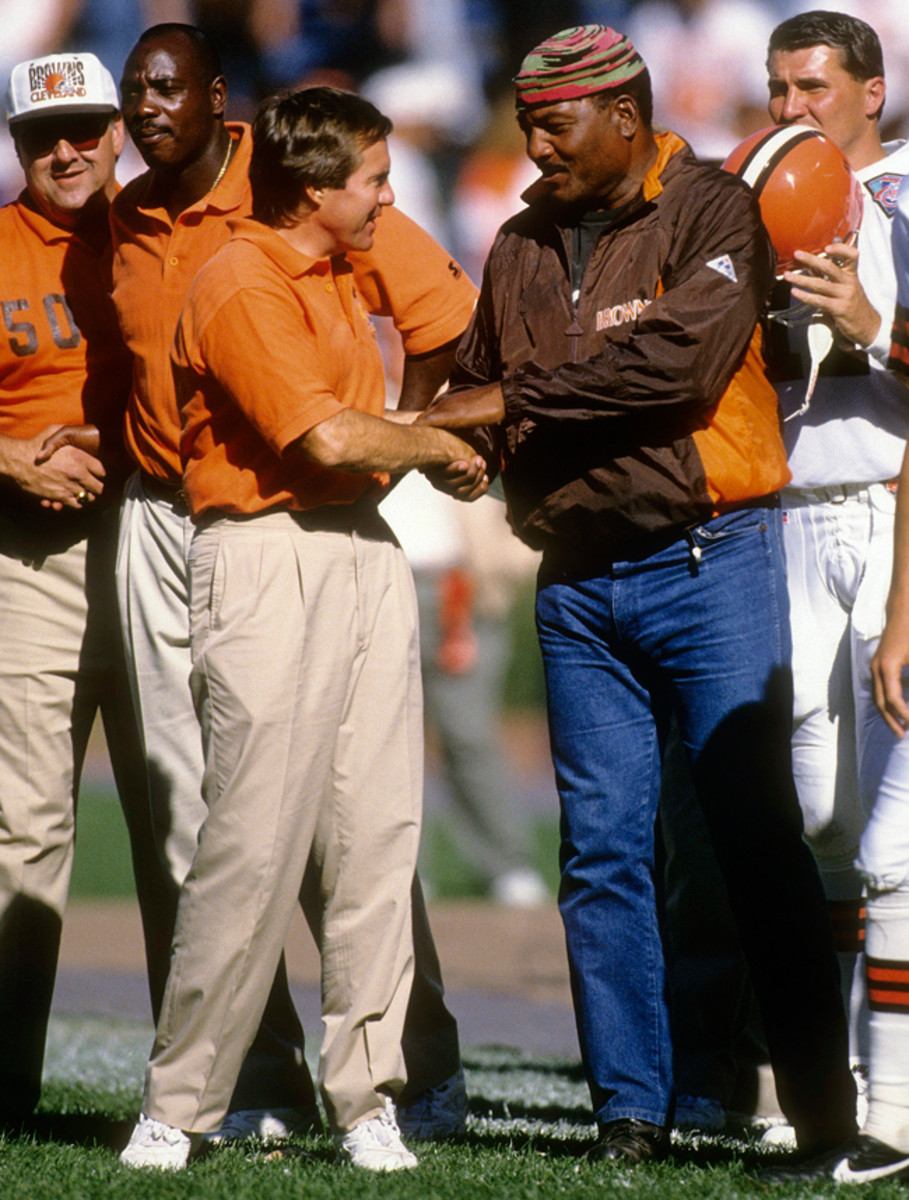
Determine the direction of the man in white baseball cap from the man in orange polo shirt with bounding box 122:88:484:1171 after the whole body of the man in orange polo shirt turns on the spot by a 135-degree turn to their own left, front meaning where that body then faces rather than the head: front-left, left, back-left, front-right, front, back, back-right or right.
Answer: front-left

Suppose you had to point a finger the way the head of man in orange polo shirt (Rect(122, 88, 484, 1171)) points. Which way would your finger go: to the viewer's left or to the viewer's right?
to the viewer's right

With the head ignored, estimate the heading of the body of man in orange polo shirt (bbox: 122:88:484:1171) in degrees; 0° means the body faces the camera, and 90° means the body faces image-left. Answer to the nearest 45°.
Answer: approximately 315°
